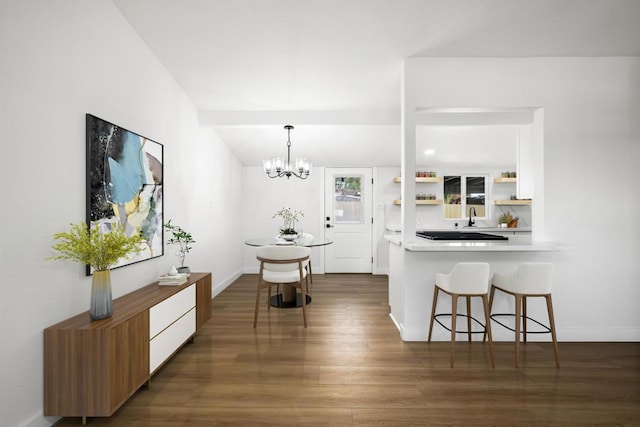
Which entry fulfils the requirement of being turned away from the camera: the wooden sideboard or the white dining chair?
the white dining chair

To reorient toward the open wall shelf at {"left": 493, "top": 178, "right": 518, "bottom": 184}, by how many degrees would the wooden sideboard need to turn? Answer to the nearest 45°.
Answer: approximately 45° to its left

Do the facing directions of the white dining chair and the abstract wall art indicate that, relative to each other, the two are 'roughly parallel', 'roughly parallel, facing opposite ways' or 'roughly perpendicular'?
roughly perpendicular

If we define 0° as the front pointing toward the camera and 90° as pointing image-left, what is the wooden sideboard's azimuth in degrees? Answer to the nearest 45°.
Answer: approximately 315°

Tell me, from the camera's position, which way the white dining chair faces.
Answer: facing away from the viewer

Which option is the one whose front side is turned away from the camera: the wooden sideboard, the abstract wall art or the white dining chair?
the white dining chair

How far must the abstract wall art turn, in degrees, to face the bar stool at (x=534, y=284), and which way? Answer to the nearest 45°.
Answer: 0° — it already faces it

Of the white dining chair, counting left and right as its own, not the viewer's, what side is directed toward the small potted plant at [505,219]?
right

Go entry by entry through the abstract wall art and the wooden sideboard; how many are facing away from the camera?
0
